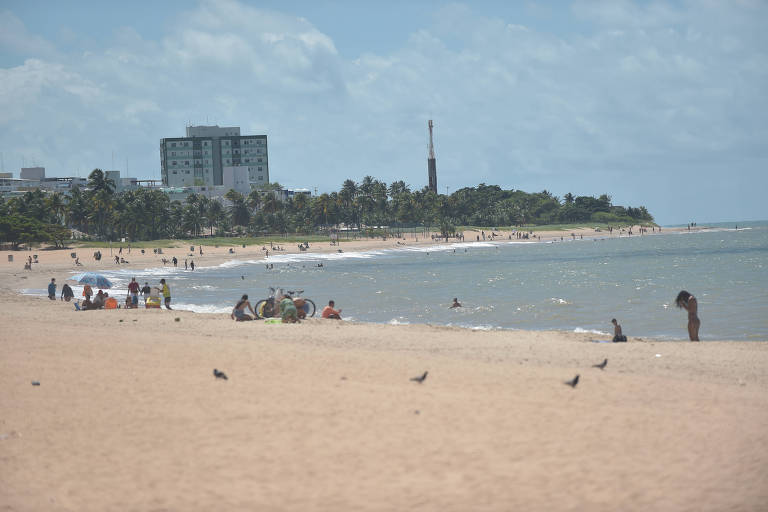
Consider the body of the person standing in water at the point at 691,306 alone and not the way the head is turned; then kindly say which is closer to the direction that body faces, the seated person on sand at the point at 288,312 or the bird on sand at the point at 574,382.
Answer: the seated person on sand

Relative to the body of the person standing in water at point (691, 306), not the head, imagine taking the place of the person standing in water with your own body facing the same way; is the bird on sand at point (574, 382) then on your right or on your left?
on your left

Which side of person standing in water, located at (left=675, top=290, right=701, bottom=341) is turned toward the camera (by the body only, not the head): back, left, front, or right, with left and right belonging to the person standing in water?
left

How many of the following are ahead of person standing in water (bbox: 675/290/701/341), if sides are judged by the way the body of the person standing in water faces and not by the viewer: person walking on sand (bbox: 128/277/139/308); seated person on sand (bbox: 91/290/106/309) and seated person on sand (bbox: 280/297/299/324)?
3

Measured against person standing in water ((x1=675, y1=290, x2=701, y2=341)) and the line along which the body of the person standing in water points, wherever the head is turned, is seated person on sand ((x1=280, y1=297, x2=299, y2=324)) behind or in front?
in front

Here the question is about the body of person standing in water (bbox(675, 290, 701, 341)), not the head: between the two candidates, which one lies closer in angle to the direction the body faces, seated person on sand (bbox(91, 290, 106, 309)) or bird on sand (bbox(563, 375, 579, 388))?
the seated person on sand

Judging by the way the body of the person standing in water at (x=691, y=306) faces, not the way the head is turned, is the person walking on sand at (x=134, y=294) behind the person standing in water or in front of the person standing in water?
in front

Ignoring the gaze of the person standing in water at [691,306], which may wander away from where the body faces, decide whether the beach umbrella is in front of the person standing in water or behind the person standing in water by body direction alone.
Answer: in front

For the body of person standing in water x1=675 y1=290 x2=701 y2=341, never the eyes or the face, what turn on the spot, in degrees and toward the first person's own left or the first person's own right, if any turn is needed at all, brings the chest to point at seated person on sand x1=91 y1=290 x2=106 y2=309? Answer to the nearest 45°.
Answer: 0° — they already face them
